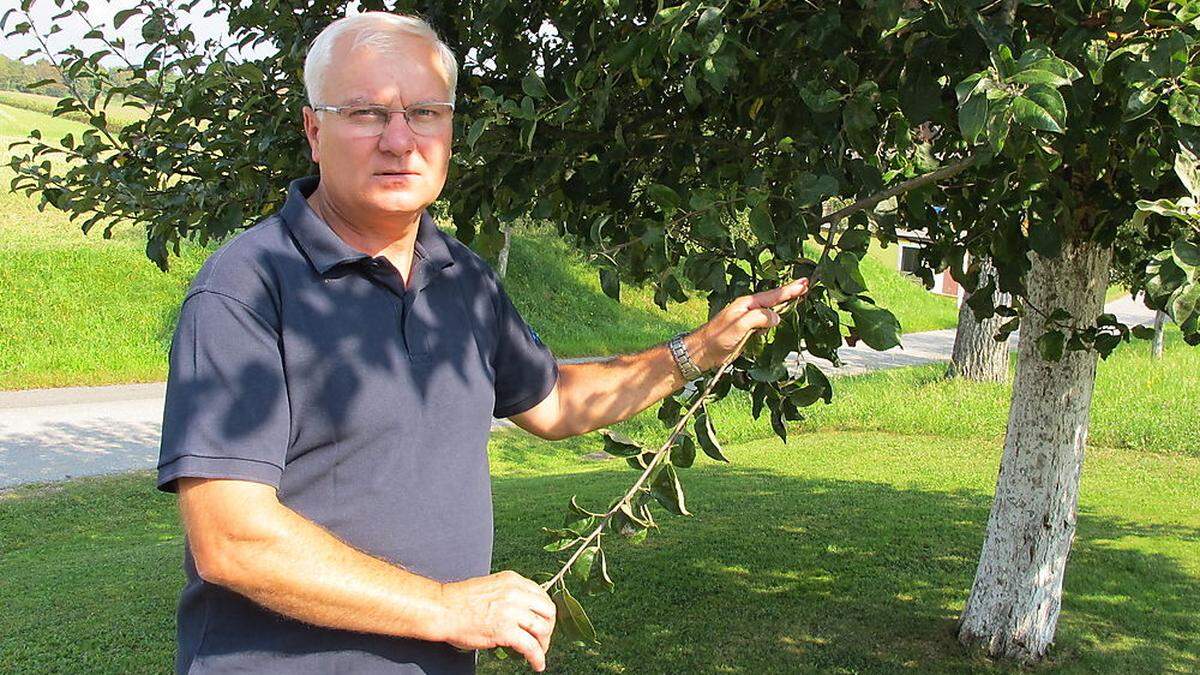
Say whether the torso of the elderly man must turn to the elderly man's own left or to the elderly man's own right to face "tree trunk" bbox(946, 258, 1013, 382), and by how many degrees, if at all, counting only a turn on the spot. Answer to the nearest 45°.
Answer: approximately 90° to the elderly man's own left

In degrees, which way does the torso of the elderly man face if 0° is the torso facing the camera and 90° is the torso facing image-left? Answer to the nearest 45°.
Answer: approximately 315°
